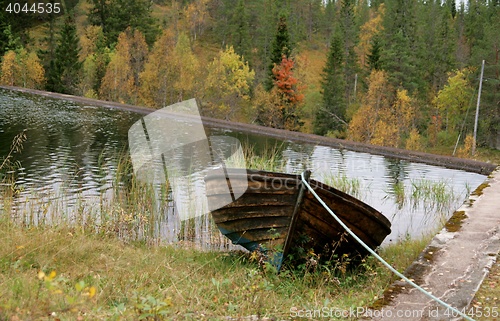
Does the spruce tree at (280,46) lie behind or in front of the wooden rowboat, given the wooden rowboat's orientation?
behind

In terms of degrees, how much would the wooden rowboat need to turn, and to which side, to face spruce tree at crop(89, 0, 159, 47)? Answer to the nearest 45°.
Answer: approximately 180°

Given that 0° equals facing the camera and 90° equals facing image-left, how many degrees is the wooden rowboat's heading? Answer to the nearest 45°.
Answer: approximately 0°

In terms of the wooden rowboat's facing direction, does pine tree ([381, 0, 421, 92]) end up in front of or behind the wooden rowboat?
behind
